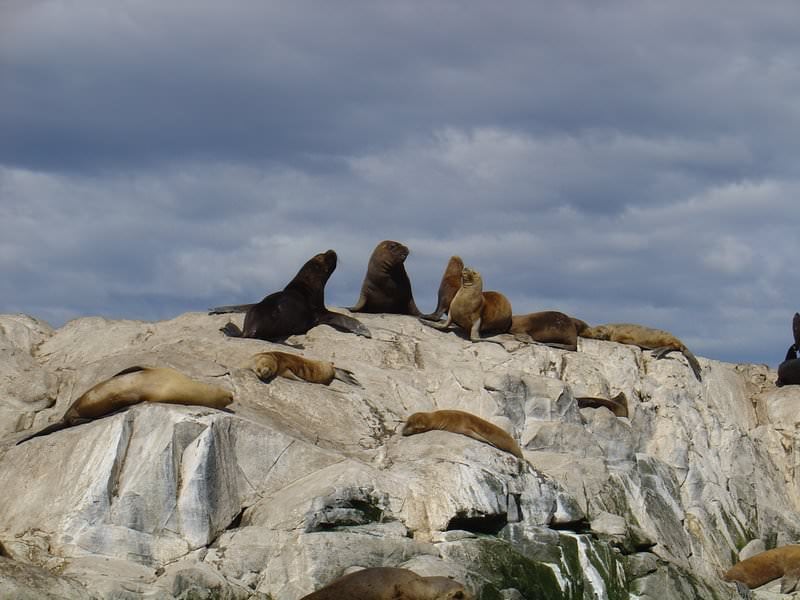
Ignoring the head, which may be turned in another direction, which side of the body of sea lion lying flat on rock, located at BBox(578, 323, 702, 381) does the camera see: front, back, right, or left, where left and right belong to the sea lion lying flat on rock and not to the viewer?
left

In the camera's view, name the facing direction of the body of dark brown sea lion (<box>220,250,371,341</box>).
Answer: to the viewer's right

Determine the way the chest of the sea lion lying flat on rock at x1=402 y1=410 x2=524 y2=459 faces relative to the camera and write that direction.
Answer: to the viewer's left

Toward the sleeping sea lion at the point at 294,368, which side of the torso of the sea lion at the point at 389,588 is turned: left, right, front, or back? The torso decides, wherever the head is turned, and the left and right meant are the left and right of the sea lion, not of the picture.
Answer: left

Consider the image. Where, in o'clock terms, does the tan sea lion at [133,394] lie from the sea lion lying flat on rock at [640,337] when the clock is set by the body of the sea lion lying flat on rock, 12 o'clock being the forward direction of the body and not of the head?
The tan sea lion is roughly at 10 o'clock from the sea lion lying flat on rock.

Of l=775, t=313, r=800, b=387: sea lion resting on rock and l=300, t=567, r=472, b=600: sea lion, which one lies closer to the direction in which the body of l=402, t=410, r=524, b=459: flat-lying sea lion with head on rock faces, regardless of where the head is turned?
the sea lion

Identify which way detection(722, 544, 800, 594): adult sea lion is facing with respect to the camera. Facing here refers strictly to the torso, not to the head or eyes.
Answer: to the viewer's left

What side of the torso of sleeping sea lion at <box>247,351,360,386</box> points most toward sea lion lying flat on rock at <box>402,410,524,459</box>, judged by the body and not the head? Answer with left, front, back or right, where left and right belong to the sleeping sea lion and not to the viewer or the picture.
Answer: back

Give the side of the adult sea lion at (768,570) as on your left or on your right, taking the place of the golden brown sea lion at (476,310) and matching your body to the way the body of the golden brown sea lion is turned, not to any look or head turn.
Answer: on your left

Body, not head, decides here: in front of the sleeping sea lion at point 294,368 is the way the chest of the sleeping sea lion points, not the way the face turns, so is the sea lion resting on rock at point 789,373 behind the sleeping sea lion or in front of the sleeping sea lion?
behind

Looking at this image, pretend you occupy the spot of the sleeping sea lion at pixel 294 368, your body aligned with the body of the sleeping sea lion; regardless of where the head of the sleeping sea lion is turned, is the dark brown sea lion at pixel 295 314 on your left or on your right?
on your right
